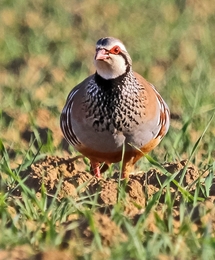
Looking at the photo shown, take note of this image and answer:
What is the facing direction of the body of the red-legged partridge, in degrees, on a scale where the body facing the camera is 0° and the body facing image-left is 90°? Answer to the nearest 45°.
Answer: approximately 0°
